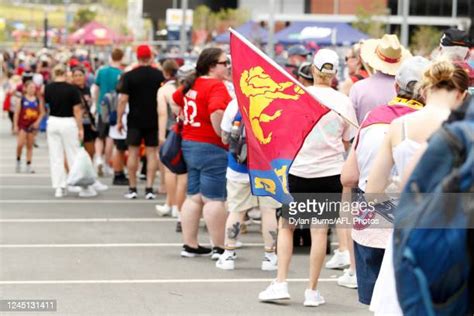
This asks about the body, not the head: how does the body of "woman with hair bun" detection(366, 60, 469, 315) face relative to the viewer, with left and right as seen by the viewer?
facing away from the viewer and to the right of the viewer

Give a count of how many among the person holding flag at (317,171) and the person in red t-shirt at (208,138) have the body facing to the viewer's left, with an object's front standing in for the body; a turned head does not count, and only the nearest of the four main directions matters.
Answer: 0

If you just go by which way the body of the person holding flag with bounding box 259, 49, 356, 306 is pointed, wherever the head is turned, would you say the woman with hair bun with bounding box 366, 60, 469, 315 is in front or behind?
behind

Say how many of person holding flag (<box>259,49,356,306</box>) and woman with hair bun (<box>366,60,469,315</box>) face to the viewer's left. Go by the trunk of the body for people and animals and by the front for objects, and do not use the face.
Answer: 0

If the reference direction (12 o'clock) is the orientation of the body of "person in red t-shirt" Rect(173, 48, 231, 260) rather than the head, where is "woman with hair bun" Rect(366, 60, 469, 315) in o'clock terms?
The woman with hair bun is roughly at 4 o'clock from the person in red t-shirt.

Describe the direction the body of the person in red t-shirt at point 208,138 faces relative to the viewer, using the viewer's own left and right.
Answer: facing away from the viewer and to the right of the viewer

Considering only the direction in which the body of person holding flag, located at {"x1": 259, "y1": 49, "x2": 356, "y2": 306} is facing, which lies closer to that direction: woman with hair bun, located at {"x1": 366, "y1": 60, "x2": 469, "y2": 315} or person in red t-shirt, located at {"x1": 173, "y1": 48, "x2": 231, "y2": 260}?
the person in red t-shirt

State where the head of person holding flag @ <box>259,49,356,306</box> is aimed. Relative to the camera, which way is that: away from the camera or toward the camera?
away from the camera

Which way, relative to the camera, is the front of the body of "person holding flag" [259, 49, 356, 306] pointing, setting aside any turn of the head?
away from the camera

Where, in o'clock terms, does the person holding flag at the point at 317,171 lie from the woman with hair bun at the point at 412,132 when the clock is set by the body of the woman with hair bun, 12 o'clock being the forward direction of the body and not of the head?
The person holding flag is roughly at 10 o'clock from the woman with hair bun.

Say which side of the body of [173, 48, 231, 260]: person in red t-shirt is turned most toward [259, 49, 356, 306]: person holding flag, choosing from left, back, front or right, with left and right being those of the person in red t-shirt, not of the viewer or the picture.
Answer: right

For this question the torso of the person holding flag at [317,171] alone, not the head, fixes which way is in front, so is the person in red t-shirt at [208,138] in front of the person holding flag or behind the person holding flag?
in front
